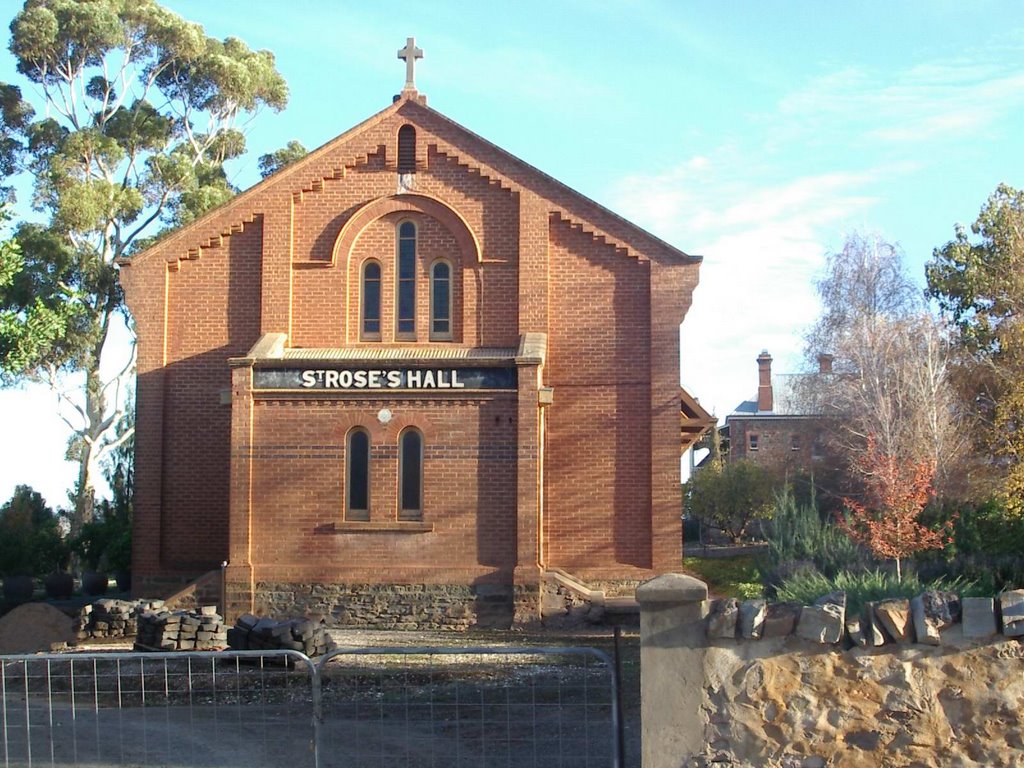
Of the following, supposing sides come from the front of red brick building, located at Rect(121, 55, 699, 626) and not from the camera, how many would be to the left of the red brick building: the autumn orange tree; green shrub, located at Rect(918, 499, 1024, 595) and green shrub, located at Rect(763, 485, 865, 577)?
3

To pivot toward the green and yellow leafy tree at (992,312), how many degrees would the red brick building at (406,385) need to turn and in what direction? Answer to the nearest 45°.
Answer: approximately 135° to its left

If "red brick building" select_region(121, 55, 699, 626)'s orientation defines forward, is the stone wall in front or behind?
in front

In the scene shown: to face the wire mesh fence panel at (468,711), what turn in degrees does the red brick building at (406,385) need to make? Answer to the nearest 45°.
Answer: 0° — it already faces it

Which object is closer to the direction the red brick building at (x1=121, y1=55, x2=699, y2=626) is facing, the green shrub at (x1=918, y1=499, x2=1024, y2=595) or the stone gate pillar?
the stone gate pillar

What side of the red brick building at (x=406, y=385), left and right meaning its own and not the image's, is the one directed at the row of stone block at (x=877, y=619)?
front

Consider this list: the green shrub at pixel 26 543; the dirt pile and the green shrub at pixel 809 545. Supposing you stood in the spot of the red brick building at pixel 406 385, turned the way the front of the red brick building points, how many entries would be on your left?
1

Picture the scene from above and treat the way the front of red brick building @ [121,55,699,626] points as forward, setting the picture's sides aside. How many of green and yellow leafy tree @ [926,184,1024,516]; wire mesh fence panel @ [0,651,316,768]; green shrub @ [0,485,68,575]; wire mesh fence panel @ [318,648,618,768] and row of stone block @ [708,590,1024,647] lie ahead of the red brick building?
3

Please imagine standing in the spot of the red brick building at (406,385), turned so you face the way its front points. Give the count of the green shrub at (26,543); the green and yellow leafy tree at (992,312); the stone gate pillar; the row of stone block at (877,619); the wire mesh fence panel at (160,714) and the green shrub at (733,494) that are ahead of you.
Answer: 3

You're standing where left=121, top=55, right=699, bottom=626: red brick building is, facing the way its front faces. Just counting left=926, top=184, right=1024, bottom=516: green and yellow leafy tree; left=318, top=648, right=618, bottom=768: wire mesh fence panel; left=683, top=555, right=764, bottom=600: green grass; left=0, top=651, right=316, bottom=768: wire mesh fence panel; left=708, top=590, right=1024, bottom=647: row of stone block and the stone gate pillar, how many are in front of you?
4

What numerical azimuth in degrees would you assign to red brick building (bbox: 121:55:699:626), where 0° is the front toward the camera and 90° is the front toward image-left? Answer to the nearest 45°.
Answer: approximately 0°

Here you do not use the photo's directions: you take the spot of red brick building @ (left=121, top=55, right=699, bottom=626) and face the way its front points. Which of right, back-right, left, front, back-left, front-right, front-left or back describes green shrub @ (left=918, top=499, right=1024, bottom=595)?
left

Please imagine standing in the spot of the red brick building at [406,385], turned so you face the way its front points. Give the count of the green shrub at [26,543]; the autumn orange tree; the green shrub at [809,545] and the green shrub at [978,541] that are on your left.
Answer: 3

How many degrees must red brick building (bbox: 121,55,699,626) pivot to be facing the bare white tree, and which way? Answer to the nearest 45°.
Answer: approximately 135° to its left
